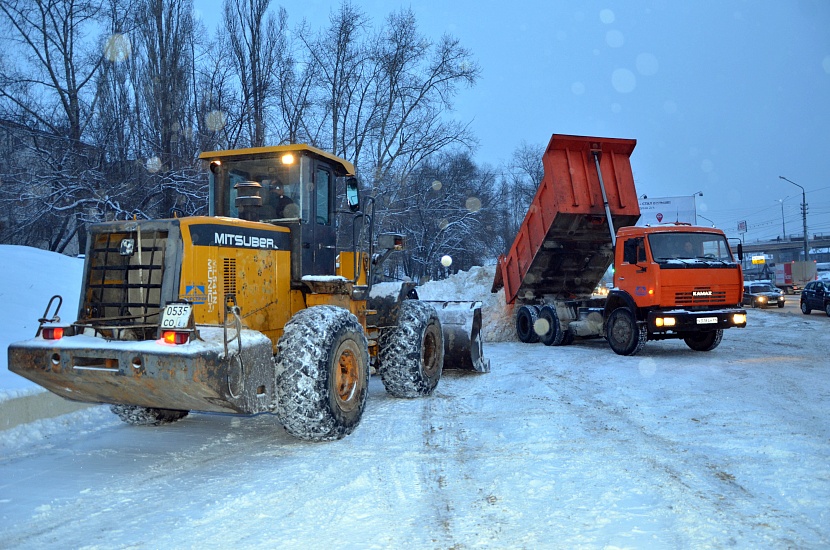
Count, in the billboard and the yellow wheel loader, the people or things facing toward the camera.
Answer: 1

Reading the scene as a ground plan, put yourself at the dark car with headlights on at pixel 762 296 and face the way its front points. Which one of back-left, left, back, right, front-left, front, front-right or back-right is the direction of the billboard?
back

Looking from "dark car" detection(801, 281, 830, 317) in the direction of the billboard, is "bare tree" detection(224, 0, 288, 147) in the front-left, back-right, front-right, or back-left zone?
front-left

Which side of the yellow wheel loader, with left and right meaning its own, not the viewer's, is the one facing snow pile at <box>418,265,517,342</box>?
front

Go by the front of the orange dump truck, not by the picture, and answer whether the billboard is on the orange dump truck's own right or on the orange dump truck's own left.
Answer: on the orange dump truck's own left

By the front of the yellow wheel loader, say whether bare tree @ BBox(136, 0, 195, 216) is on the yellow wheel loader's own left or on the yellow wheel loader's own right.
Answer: on the yellow wheel loader's own left

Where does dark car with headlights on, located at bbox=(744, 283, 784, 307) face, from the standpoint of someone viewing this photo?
facing the viewer and to the right of the viewer

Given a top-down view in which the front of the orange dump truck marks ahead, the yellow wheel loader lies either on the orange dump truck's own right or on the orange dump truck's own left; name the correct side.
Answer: on the orange dump truck's own right

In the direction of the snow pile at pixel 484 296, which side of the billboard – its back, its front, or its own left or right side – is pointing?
front

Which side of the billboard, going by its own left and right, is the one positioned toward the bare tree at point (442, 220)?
right

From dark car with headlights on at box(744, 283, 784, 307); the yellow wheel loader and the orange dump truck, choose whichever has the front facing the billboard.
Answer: the yellow wheel loader

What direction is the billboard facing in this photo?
toward the camera

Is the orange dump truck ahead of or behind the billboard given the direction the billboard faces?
ahead

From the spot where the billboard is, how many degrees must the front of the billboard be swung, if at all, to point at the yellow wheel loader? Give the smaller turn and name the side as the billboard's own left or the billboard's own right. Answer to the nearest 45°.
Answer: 0° — it already faces it

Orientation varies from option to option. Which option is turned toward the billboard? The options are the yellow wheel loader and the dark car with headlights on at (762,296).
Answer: the yellow wheel loader

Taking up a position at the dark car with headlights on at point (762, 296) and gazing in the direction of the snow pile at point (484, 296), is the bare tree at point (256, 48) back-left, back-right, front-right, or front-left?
front-right
